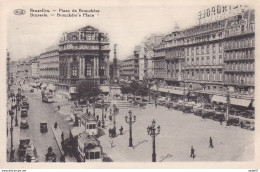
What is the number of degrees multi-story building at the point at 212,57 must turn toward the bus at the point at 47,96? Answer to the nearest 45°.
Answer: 0° — it already faces it

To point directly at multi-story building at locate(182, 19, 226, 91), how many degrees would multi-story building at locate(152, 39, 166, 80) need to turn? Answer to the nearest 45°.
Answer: approximately 90° to its left

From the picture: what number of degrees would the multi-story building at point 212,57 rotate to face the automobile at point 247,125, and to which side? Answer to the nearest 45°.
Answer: approximately 45° to its left

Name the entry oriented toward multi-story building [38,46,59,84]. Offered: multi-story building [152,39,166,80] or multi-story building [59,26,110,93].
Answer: multi-story building [152,39,166,80]

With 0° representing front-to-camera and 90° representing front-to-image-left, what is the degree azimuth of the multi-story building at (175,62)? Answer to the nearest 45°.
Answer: approximately 45°
